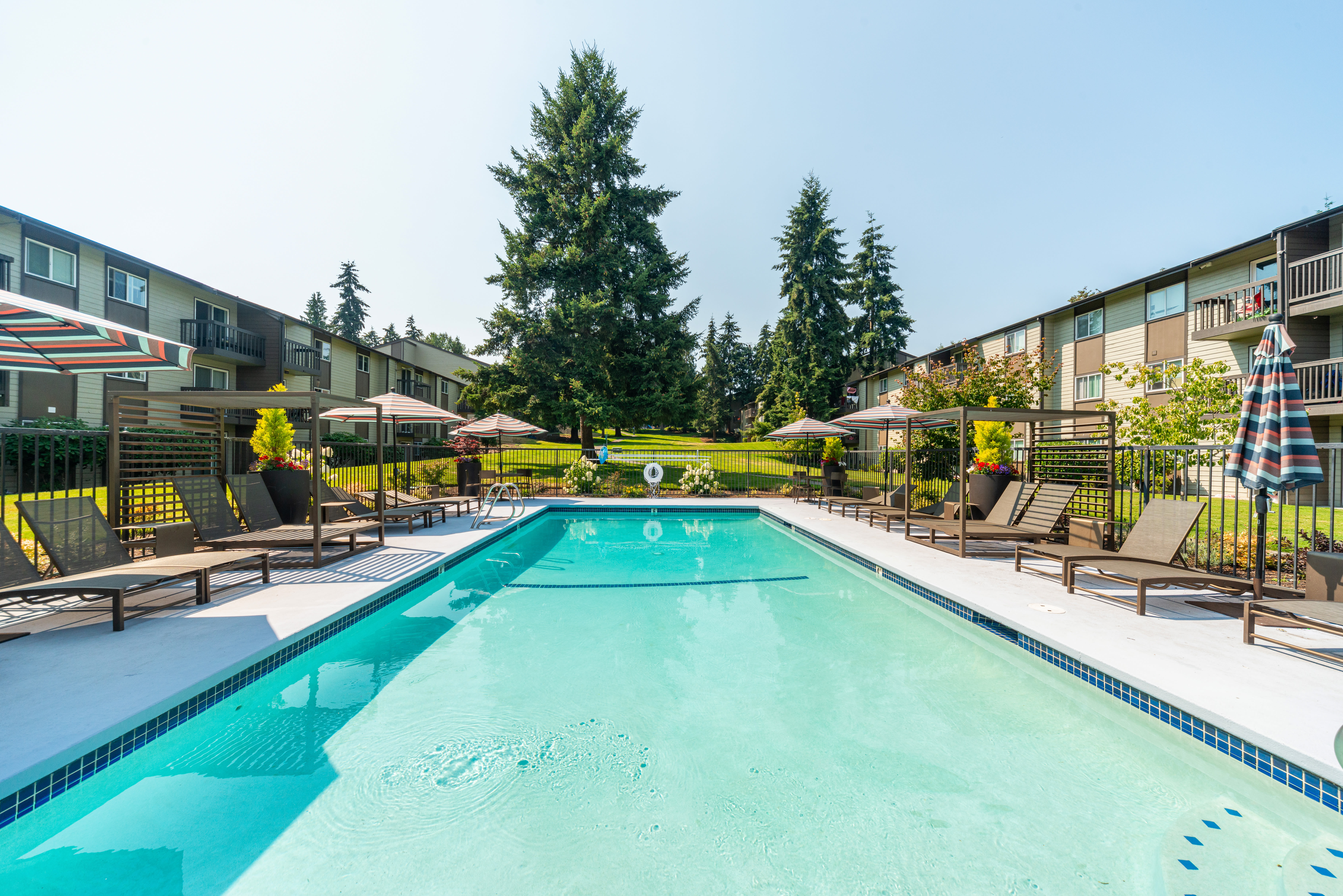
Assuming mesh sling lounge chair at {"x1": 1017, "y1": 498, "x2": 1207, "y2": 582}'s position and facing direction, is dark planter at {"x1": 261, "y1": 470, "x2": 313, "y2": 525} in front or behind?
in front

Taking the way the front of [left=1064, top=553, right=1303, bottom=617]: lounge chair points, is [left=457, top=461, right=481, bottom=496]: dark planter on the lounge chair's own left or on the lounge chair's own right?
on the lounge chair's own right

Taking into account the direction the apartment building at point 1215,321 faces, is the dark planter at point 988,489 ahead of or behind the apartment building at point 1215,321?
ahead

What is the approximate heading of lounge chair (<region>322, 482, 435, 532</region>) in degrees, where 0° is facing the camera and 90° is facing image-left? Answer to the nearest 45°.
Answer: approximately 315°

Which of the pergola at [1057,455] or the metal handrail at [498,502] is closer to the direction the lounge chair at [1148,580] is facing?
the metal handrail

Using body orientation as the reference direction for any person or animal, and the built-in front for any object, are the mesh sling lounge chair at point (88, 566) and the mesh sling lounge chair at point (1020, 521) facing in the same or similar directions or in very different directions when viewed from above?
very different directions

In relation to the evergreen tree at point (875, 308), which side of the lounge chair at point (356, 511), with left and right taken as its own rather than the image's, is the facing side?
left

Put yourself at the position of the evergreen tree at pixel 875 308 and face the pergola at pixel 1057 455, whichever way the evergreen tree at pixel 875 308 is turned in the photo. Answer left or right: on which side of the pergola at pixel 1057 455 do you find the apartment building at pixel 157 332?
right

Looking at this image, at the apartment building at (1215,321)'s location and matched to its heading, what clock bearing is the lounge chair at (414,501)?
The lounge chair is roughly at 12 o'clock from the apartment building.

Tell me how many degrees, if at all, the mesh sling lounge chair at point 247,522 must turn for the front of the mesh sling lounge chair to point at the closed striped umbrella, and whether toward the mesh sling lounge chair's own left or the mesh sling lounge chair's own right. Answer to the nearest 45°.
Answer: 0° — it already faces it

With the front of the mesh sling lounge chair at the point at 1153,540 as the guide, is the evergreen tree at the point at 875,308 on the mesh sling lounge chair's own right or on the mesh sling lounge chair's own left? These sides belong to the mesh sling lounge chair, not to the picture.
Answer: on the mesh sling lounge chair's own right

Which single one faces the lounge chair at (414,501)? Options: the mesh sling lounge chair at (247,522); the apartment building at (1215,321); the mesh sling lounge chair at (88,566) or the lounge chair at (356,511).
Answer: the apartment building
